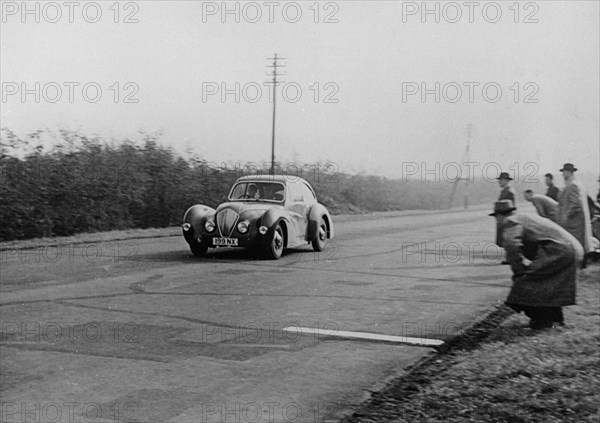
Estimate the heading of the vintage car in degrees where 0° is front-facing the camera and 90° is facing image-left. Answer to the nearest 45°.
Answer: approximately 45°

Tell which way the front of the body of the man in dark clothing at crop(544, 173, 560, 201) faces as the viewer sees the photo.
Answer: to the viewer's left

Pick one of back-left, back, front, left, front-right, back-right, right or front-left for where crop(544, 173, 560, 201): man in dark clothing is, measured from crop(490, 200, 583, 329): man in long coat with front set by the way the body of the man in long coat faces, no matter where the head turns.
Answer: right

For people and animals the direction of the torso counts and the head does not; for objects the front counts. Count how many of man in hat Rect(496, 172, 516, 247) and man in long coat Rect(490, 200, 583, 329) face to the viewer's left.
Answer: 2

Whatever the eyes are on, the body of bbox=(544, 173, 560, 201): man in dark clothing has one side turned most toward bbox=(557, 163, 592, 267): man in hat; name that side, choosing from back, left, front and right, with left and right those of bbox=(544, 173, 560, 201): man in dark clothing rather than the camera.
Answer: left

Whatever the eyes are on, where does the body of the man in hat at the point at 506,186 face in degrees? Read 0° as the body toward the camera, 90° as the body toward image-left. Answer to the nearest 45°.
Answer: approximately 90°

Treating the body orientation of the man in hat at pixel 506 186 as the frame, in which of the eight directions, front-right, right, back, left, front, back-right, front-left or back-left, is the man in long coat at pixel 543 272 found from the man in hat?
left

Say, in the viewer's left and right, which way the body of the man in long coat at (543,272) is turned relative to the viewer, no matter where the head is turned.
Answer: facing to the left of the viewer

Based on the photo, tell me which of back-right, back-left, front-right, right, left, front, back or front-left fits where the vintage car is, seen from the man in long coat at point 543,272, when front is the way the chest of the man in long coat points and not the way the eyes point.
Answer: front-right

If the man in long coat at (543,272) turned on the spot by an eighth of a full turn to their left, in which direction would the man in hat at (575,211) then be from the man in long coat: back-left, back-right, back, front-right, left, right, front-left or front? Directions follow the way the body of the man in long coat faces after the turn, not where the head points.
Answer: back-right
